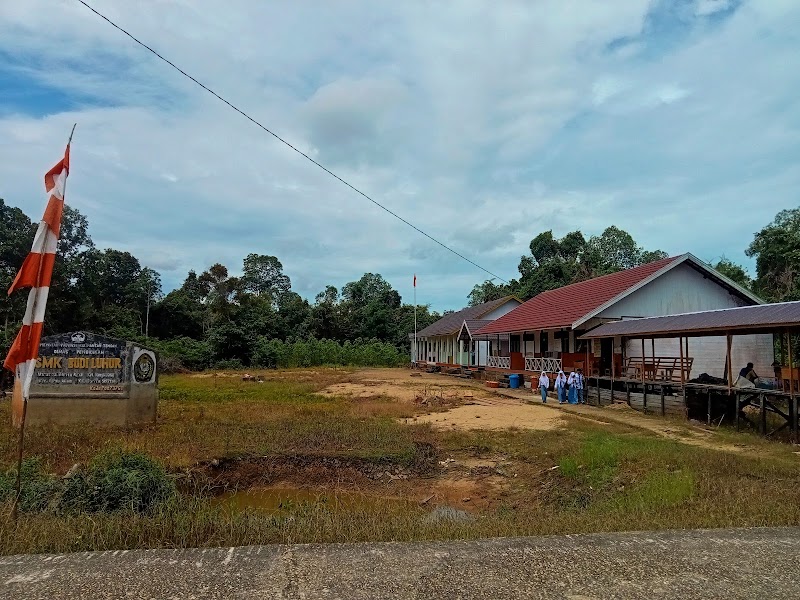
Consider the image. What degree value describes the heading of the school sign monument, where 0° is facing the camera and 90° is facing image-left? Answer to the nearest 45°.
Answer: approximately 0°

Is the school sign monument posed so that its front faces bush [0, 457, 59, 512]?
yes

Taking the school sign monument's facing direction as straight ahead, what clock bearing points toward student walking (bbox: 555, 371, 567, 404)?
The student walking is roughly at 9 o'clock from the school sign monument.

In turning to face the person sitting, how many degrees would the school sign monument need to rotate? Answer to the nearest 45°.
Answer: approximately 45° to its left

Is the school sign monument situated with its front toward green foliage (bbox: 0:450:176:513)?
yes

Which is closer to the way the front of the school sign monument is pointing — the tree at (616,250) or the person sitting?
the person sitting

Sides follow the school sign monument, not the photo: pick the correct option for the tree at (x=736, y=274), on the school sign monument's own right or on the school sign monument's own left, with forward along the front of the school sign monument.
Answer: on the school sign monument's own left

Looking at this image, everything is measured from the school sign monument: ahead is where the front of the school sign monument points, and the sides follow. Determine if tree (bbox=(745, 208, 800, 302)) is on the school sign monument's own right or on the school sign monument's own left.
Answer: on the school sign monument's own left
